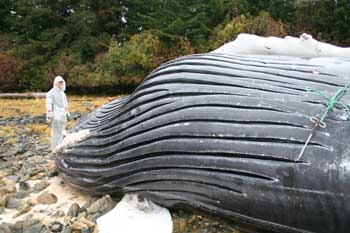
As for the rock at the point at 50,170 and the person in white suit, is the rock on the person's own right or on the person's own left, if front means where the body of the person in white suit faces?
on the person's own right

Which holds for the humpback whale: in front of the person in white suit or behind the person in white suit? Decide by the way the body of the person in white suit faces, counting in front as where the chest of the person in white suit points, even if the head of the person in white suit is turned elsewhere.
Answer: in front

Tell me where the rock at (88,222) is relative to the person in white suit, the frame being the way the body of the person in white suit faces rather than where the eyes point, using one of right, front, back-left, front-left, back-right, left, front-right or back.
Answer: front-right

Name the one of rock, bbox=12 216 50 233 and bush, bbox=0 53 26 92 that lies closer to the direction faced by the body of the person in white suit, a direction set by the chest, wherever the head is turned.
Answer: the rock

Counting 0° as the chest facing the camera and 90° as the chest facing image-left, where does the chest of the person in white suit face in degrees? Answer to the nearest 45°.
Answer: approximately 315°

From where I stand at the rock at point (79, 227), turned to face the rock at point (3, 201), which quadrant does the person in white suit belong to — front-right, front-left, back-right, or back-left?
front-right

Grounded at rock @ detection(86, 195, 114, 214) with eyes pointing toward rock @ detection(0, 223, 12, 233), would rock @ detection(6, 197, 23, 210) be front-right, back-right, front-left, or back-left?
front-right

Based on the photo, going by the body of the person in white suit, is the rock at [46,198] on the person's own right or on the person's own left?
on the person's own right

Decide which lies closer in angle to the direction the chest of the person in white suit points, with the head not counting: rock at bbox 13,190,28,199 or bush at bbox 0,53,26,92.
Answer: the rock

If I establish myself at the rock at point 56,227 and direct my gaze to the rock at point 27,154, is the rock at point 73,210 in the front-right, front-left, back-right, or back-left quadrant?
front-right
